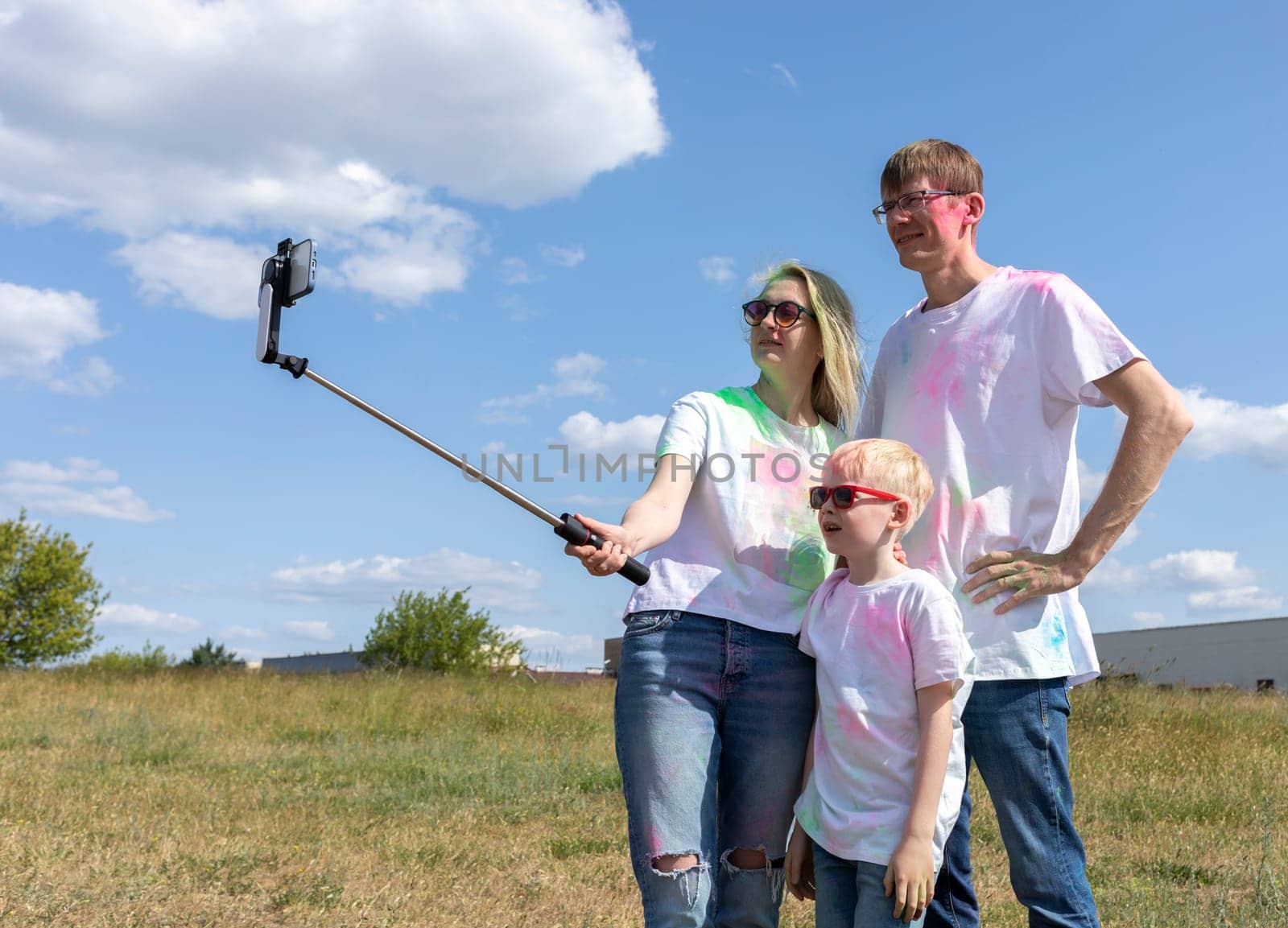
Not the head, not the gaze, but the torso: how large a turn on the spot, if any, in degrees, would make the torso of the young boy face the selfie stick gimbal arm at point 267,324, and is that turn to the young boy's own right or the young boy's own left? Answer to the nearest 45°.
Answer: approximately 45° to the young boy's own right

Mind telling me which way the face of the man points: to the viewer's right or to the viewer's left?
to the viewer's left

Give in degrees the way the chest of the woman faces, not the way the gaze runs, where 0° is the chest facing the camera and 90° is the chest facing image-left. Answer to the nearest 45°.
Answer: approximately 0°

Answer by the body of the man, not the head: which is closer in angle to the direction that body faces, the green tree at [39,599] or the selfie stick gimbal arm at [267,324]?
the selfie stick gimbal arm

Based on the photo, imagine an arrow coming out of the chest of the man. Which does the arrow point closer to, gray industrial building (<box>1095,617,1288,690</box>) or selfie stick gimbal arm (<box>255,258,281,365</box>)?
the selfie stick gimbal arm

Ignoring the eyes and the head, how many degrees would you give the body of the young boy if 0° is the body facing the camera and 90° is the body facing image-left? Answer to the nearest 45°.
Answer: approximately 45°

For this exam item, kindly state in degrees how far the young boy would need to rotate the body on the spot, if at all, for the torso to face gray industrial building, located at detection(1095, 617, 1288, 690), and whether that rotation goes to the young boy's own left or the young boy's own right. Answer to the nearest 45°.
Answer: approximately 135° to the young boy's own right
